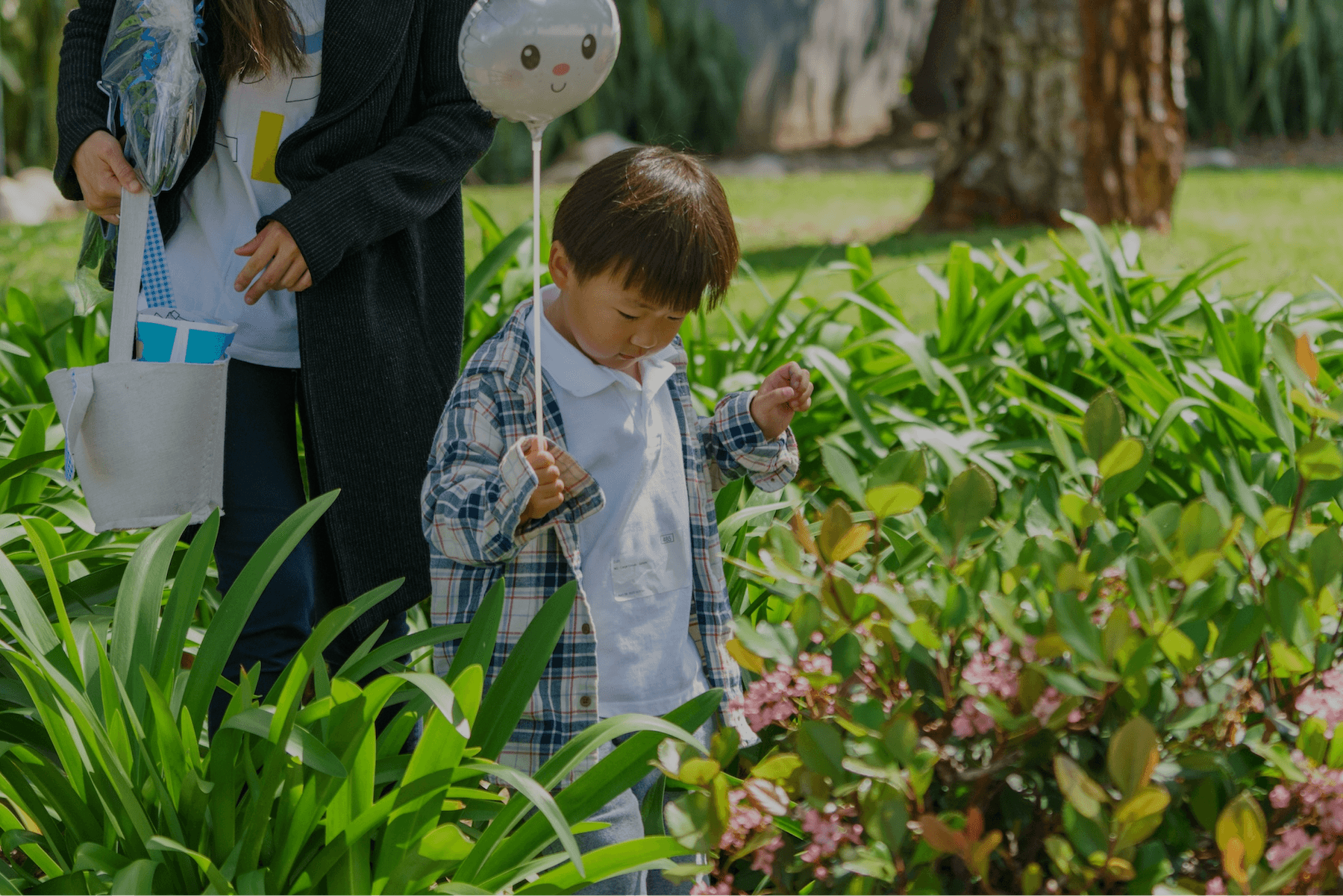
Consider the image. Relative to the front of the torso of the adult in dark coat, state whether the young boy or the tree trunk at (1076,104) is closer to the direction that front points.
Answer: the young boy

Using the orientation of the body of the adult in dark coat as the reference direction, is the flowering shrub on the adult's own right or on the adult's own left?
on the adult's own left

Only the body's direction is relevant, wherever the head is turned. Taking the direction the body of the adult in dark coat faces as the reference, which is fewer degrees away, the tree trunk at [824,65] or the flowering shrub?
the flowering shrub

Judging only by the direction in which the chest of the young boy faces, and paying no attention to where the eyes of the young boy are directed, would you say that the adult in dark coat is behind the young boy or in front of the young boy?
behind

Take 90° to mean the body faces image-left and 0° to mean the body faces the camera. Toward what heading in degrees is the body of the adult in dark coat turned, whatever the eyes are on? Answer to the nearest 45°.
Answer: approximately 45°

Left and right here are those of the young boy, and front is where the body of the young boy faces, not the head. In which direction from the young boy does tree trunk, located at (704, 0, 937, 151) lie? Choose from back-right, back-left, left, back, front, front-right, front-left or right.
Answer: back-left

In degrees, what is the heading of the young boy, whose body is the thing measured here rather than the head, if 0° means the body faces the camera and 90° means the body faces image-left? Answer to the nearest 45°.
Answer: approximately 315°

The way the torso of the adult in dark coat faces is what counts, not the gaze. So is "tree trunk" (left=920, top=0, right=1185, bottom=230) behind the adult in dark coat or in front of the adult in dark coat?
behind

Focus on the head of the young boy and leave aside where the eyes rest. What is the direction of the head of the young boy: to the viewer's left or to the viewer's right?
to the viewer's right
